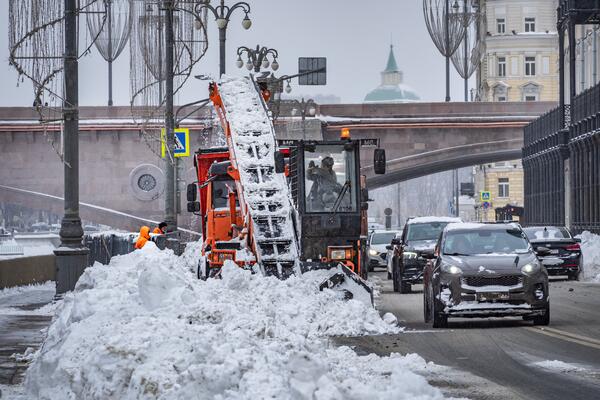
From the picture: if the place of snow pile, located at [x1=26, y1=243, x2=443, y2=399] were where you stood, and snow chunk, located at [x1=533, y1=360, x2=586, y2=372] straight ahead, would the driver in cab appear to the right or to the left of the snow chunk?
left

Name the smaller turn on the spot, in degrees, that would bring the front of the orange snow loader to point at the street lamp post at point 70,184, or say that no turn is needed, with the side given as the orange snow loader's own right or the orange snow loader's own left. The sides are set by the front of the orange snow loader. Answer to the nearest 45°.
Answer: approximately 90° to the orange snow loader's own right

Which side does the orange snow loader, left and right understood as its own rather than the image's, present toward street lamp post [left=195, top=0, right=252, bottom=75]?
back

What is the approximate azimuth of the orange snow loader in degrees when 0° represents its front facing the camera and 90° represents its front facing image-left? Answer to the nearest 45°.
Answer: approximately 0°

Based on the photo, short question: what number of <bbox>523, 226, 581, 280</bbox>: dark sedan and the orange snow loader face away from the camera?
1

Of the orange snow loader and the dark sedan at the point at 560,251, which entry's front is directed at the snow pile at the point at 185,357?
the orange snow loader

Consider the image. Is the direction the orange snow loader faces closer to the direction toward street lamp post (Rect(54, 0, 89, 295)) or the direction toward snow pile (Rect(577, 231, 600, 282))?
the street lamp post

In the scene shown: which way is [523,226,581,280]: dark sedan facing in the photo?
away from the camera
